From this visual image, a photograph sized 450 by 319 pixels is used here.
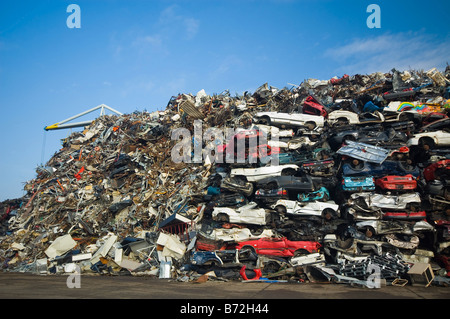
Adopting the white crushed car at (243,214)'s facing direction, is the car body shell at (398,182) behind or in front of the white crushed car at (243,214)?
behind

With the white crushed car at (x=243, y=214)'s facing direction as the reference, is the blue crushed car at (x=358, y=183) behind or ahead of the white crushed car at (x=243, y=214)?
behind

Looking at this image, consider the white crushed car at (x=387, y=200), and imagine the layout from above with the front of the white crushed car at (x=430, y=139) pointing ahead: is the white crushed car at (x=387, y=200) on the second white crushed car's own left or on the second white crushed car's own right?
on the second white crushed car's own left

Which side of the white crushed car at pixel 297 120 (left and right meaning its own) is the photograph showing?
left

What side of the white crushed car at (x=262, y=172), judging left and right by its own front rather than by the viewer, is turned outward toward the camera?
right

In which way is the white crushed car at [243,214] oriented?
to the viewer's left

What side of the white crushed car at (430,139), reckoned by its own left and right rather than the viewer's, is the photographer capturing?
left

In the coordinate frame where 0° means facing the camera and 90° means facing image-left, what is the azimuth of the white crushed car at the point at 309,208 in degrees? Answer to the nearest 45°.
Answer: approximately 270°

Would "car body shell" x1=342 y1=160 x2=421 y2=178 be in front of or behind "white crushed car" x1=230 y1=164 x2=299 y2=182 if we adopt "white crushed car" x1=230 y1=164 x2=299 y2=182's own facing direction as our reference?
in front
